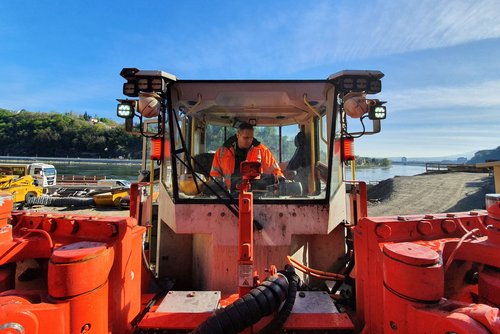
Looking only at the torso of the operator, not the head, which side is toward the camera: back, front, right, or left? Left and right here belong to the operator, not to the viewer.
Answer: front

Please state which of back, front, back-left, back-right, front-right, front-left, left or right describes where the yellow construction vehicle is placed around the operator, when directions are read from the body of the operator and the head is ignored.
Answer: back-right

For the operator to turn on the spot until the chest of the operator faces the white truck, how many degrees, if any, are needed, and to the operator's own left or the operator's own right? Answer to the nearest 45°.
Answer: approximately 135° to the operator's own right

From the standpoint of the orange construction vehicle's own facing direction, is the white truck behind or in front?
behind

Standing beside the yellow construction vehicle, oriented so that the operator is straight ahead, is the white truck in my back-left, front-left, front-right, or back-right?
back-left
